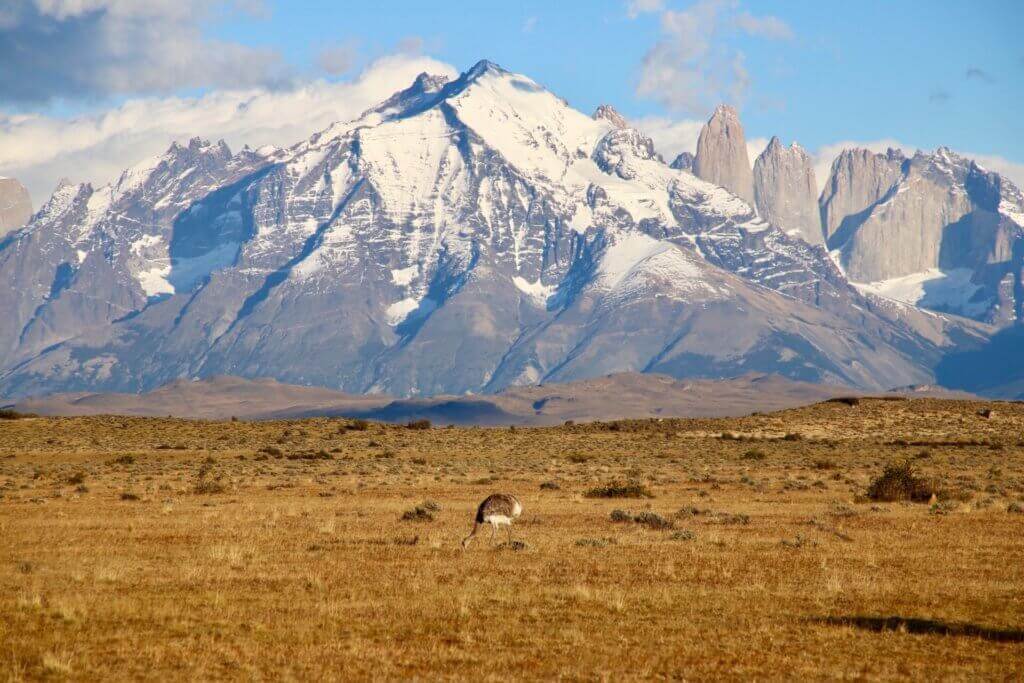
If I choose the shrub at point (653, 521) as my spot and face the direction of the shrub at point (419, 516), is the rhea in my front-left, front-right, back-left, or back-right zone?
front-left

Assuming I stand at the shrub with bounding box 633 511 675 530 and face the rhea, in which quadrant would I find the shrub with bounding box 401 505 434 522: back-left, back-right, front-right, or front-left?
front-right

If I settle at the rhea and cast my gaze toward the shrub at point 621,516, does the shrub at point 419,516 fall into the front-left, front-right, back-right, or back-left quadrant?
front-left

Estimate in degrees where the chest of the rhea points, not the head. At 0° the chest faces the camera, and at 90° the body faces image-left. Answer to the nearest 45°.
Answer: approximately 90°

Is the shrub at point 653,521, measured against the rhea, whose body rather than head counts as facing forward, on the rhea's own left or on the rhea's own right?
on the rhea's own right

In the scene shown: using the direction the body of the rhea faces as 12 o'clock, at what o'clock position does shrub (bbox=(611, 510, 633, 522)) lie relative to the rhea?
The shrub is roughly at 4 o'clock from the rhea.

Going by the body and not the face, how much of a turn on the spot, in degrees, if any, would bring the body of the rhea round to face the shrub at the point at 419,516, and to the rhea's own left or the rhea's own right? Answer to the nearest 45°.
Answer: approximately 90° to the rhea's own right

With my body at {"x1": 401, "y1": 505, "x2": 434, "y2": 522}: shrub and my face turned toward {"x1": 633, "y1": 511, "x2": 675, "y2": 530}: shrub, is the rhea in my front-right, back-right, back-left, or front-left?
front-right
